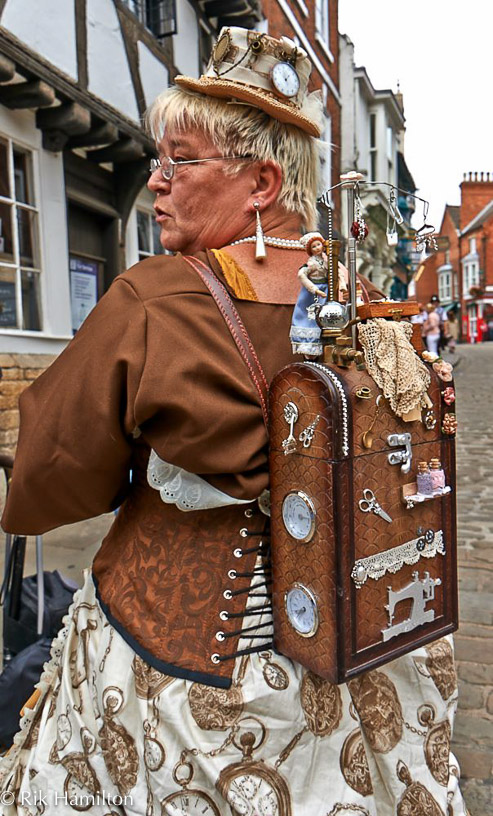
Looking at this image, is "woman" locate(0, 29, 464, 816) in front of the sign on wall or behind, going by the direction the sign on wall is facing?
in front

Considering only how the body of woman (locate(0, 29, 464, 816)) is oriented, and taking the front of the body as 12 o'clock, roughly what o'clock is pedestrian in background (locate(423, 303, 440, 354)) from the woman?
The pedestrian in background is roughly at 2 o'clock from the woman.

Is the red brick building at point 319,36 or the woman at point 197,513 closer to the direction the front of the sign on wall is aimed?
the woman

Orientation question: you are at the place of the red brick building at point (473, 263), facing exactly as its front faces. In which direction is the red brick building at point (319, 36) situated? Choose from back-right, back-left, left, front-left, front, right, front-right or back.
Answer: front-left

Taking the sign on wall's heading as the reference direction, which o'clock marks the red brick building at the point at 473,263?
The red brick building is roughly at 9 o'clock from the sign on wall.

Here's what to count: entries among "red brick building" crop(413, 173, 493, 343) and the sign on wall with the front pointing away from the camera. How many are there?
0

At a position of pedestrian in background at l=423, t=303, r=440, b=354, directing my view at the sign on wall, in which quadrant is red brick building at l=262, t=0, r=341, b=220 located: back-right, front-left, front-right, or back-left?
front-right

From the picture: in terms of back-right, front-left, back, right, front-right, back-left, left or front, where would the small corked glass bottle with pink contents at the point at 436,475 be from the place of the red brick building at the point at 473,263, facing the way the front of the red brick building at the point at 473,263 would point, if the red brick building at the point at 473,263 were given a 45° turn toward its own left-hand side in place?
front

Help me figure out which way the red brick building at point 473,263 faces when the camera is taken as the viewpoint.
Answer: facing the viewer and to the left of the viewer

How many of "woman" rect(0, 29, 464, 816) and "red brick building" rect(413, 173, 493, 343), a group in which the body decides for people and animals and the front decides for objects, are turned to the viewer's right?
0

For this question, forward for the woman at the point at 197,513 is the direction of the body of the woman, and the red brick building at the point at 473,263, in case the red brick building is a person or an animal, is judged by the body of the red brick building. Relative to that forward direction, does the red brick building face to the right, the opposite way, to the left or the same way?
to the left

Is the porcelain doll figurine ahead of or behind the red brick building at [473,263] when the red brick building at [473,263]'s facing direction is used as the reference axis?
ahead

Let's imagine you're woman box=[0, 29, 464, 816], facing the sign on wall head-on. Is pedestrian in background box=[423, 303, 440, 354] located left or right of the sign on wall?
right

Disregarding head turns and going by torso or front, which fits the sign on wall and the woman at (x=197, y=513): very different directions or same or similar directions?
very different directions

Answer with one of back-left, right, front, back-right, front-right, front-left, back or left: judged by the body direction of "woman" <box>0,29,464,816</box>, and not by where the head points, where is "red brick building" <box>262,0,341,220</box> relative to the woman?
front-right

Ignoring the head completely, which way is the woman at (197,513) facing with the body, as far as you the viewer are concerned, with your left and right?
facing away from the viewer and to the left of the viewer

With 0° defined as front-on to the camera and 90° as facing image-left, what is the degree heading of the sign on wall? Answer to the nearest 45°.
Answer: approximately 315°

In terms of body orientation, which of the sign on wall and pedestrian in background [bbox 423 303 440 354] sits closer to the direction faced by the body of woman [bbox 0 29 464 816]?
the sign on wall

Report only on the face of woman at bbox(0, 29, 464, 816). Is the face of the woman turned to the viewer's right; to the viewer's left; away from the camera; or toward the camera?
to the viewer's left
